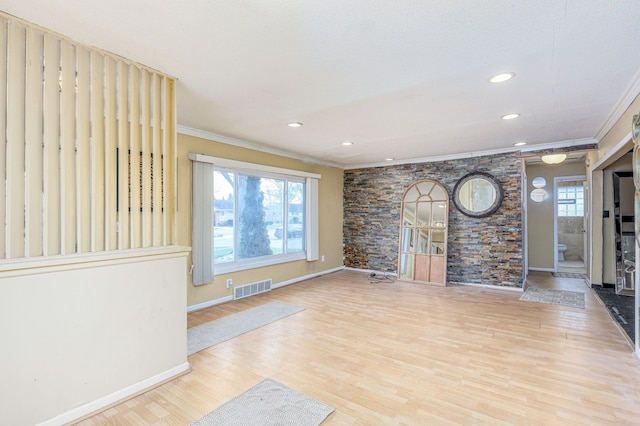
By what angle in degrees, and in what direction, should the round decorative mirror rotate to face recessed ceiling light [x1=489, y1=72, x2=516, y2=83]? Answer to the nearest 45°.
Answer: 0° — it already faces it

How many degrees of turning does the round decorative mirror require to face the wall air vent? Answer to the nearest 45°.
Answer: approximately 45° to its right

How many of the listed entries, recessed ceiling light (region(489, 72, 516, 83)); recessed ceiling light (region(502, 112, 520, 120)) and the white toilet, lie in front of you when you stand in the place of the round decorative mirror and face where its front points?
2

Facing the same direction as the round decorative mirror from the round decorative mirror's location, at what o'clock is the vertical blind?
The vertical blind is roughly at 1 o'clock from the round decorative mirror.

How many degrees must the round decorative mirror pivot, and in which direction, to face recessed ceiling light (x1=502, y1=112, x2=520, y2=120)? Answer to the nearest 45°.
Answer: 0° — it already faces it

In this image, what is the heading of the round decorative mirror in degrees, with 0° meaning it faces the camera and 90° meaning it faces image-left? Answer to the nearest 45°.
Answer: approximately 0°

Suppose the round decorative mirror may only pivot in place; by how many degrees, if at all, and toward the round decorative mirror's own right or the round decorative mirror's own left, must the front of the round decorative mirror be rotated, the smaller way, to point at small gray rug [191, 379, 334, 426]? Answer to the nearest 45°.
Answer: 0° — it already faces it

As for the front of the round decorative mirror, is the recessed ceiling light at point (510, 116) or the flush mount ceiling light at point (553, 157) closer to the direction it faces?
the recessed ceiling light

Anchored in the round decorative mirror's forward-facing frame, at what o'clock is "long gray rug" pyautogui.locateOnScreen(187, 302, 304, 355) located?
The long gray rug is roughly at 1 o'clock from the round decorative mirror.
